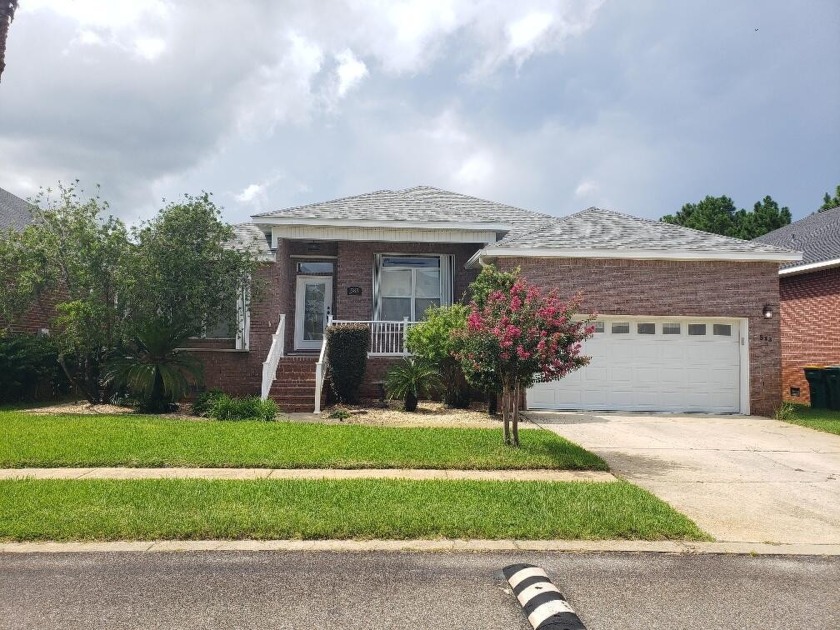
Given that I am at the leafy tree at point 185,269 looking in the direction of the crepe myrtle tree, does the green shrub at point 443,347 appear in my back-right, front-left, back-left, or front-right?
front-left

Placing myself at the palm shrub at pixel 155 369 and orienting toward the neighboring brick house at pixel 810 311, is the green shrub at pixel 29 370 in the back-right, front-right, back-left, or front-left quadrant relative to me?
back-left

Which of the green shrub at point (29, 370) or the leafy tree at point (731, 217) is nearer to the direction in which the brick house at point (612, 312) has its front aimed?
the green shrub

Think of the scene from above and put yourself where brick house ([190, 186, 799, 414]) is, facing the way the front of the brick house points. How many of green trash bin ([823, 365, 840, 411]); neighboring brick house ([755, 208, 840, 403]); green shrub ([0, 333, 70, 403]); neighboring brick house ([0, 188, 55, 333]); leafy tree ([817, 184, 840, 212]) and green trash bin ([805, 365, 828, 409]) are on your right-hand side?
2

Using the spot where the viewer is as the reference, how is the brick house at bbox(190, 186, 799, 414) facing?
facing the viewer

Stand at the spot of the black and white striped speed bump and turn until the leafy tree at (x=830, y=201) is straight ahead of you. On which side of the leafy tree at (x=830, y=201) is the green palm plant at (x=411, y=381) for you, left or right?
left

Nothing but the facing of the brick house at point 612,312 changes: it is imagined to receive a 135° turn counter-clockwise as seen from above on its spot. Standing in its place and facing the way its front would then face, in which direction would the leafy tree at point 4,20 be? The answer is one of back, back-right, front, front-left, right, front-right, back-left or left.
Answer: back

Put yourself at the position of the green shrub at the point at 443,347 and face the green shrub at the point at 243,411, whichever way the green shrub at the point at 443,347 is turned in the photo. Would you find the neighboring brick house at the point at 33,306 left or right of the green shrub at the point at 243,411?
right

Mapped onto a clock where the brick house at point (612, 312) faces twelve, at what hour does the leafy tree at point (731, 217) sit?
The leafy tree is roughly at 7 o'clock from the brick house.

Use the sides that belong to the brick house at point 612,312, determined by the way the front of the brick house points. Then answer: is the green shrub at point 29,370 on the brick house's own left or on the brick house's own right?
on the brick house's own right

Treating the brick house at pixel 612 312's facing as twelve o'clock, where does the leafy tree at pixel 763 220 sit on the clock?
The leafy tree is roughly at 7 o'clock from the brick house.

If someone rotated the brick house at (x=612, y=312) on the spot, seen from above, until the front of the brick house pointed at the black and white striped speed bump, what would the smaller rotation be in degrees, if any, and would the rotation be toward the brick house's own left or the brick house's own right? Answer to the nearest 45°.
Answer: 0° — it already faces it

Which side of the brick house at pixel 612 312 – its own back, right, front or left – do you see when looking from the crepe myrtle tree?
front

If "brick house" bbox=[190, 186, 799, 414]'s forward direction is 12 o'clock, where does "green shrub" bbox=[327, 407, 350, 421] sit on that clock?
The green shrub is roughly at 2 o'clock from the brick house.

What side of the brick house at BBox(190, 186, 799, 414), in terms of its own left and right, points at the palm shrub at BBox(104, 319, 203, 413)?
right

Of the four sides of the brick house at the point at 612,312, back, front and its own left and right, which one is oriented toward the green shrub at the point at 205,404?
right
